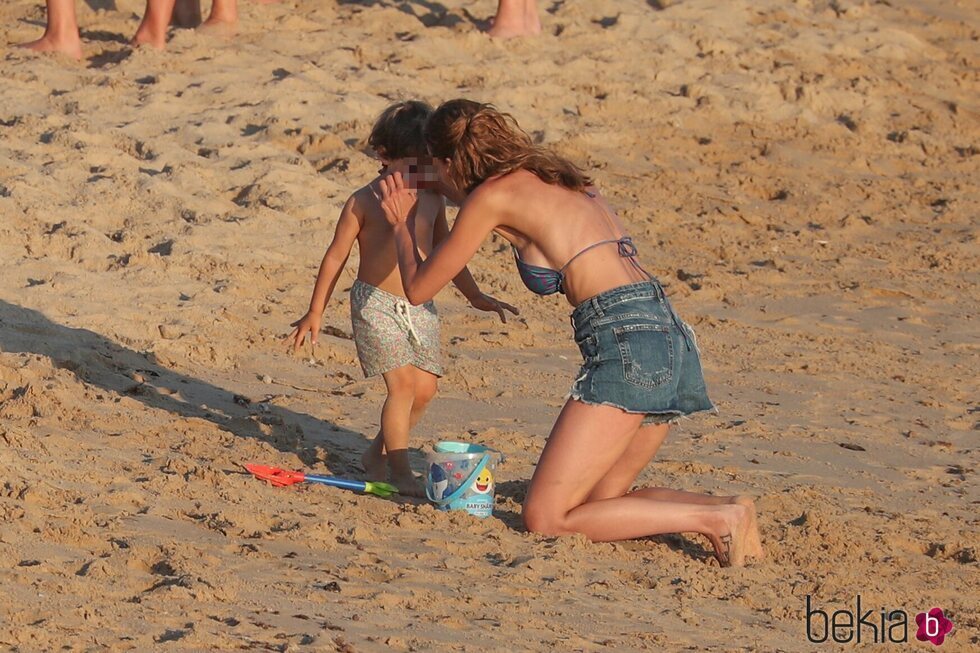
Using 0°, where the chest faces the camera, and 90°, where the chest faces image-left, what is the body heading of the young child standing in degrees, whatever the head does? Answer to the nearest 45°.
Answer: approximately 315°

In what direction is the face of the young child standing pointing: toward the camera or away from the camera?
toward the camera

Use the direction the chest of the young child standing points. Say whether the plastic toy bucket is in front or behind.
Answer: in front

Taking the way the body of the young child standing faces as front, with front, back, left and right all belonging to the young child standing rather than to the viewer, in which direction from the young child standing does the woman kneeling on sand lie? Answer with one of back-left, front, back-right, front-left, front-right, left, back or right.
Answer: front
